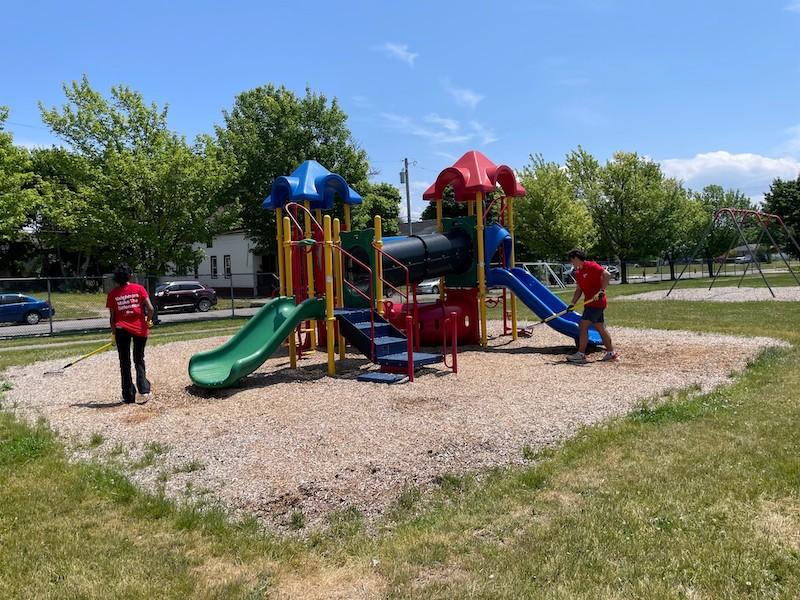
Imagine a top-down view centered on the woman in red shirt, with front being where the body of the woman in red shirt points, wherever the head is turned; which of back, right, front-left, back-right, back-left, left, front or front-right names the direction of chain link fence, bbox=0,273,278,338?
front

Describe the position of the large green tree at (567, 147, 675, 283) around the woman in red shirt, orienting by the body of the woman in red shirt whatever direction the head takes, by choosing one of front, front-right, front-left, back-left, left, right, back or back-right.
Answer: front-right

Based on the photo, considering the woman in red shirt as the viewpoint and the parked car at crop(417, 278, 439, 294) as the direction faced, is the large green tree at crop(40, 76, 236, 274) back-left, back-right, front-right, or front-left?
front-left

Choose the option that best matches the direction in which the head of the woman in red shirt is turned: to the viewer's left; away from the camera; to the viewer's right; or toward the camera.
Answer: away from the camera

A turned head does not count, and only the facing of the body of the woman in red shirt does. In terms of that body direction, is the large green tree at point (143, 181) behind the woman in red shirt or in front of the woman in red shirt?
in front

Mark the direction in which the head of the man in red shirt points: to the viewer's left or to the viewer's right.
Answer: to the viewer's left

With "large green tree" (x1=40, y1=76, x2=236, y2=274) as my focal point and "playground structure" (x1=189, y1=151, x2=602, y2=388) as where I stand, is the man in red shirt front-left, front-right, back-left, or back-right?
back-right

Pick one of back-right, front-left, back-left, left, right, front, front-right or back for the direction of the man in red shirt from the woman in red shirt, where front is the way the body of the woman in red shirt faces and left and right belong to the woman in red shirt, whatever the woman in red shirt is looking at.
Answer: right

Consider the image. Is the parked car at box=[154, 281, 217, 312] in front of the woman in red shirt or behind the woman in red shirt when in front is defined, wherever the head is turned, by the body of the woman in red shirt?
in front

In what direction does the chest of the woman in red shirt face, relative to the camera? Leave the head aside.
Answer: away from the camera
